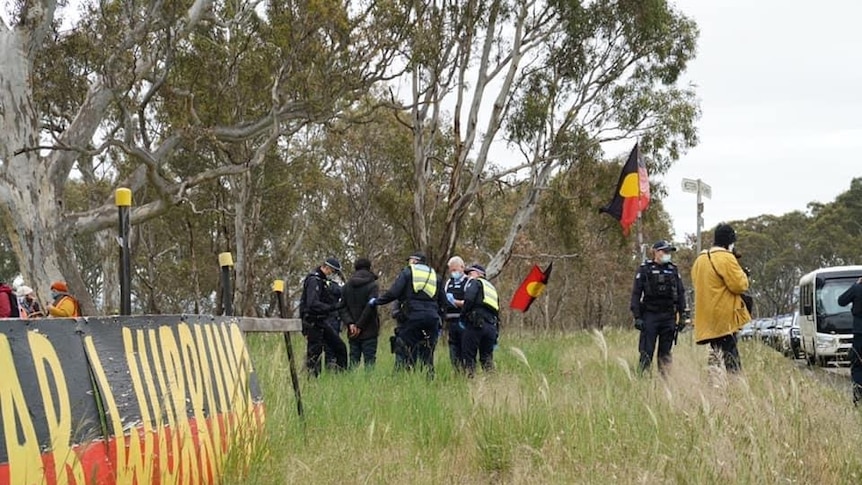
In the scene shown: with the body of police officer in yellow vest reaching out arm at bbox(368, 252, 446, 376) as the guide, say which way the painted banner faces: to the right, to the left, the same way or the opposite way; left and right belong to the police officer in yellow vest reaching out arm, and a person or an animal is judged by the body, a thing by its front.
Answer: the opposite way

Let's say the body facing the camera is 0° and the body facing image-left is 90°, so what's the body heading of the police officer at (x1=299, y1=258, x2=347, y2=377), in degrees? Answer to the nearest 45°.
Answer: approximately 270°

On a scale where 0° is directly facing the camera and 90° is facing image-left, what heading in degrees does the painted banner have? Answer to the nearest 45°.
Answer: approximately 315°

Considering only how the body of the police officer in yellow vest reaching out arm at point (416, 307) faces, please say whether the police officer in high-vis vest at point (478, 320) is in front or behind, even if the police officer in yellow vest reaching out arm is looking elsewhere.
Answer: behind

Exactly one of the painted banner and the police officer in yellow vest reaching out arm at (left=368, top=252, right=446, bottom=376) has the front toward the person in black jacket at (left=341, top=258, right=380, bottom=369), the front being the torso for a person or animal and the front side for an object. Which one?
the police officer in yellow vest reaching out arm at (left=368, top=252, right=446, bottom=376)

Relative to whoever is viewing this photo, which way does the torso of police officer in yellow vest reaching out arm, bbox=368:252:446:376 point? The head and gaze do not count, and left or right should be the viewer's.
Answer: facing away from the viewer and to the left of the viewer

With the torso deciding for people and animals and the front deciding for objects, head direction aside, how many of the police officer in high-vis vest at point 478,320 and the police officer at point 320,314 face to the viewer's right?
1

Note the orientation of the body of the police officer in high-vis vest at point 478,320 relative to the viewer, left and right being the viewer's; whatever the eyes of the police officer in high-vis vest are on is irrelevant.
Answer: facing away from the viewer and to the left of the viewer

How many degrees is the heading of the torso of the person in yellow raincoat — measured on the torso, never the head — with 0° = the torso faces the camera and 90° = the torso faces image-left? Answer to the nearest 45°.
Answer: approximately 225°

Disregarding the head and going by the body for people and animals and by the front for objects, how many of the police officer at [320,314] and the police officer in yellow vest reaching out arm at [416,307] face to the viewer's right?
1

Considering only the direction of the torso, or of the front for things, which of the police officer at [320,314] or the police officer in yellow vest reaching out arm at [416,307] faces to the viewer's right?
the police officer at [320,314]

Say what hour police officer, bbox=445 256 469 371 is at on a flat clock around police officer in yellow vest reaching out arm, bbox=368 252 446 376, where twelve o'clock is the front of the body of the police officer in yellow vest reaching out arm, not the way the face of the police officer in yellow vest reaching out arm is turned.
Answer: The police officer is roughly at 2 o'clock from the police officer in yellow vest reaching out arm.
